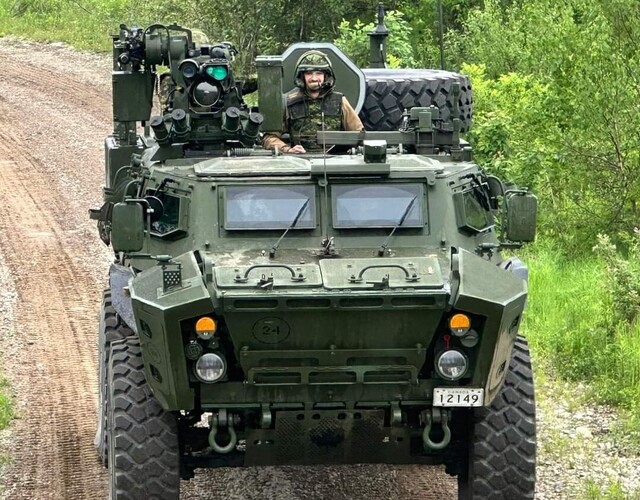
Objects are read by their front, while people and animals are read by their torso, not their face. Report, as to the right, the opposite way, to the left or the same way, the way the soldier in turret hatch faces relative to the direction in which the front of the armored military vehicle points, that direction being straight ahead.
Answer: the same way

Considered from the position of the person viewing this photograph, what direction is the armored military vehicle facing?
facing the viewer

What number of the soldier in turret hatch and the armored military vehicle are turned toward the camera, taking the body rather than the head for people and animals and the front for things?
2

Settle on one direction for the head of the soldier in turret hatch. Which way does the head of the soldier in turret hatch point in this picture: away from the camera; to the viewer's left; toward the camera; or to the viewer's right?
toward the camera

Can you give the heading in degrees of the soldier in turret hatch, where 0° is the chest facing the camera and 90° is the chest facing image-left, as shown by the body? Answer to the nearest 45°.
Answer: approximately 0°
